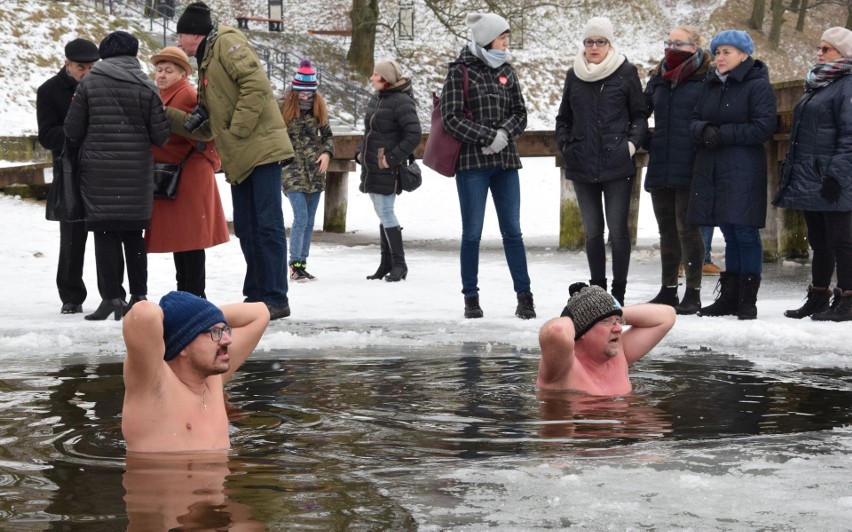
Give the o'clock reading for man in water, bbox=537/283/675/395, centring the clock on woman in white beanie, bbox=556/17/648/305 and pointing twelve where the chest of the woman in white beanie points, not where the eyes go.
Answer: The man in water is roughly at 12 o'clock from the woman in white beanie.

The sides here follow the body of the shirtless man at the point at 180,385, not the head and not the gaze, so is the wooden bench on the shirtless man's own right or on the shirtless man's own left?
on the shirtless man's own left

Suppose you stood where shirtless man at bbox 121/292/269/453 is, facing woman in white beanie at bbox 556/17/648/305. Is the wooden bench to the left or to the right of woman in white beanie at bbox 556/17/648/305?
left

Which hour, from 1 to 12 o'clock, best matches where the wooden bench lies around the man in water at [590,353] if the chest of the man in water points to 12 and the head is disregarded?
The wooden bench is roughly at 7 o'clock from the man in water.

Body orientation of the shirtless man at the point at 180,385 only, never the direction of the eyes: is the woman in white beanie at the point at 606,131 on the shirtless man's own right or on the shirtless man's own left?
on the shirtless man's own left

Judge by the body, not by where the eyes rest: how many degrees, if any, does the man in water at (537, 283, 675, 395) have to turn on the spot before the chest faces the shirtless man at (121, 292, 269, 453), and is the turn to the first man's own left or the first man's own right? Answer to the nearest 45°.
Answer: approximately 90° to the first man's own right

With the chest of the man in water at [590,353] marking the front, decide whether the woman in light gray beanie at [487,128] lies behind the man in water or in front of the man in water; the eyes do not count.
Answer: behind

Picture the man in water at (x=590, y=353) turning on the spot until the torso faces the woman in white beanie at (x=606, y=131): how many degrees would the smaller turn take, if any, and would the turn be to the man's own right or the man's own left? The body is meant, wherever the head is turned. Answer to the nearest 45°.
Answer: approximately 135° to the man's own left
